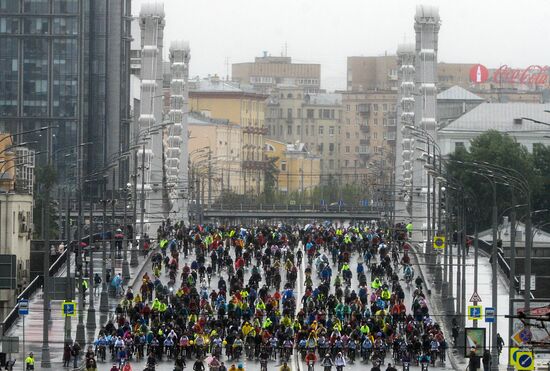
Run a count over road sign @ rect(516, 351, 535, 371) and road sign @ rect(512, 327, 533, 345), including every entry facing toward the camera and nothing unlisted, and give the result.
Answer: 2

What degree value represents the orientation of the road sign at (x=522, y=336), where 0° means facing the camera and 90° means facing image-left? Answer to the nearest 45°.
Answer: approximately 0°

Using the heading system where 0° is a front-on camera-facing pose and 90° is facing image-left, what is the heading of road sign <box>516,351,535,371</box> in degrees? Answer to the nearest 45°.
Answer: approximately 0°
